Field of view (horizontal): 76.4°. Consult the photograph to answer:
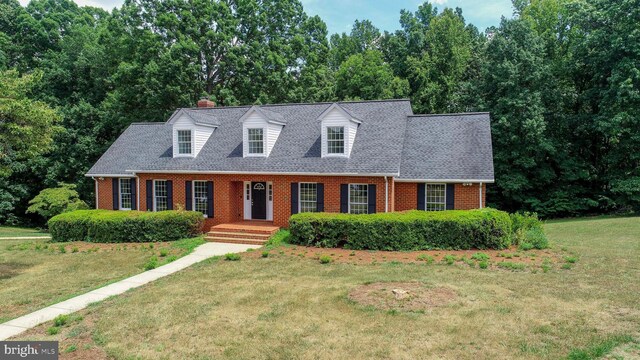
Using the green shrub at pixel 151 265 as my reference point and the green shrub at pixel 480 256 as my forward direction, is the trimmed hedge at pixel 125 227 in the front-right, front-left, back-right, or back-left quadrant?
back-left

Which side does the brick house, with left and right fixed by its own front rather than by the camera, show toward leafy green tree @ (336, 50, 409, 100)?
back

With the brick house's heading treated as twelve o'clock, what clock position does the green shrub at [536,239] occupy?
The green shrub is roughly at 10 o'clock from the brick house.

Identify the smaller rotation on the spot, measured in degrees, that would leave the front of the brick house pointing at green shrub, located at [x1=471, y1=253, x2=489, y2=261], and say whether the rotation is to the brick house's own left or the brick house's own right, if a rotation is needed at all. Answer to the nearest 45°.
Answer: approximately 45° to the brick house's own left

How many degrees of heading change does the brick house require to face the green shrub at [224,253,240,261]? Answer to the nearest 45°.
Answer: approximately 45° to its right

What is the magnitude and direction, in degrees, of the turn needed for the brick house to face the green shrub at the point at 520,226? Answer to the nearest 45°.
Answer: approximately 45° to its left

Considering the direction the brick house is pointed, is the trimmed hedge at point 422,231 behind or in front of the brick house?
in front

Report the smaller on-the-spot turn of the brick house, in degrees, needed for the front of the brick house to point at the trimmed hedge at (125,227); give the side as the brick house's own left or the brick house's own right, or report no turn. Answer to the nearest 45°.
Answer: approximately 90° to the brick house's own right

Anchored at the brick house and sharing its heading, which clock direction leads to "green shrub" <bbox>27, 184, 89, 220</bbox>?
The green shrub is roughly at 4 o'clock from the brick house.

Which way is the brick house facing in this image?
toward the camera

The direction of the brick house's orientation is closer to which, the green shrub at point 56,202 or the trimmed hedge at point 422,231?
the trimmed hedge

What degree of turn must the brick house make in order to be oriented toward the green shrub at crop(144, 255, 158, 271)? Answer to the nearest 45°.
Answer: approximately 45° to its right

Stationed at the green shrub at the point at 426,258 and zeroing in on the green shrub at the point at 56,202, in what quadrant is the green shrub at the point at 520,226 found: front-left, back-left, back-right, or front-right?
back-right

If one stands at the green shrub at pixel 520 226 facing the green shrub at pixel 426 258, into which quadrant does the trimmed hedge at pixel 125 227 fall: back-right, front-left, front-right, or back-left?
front-right
